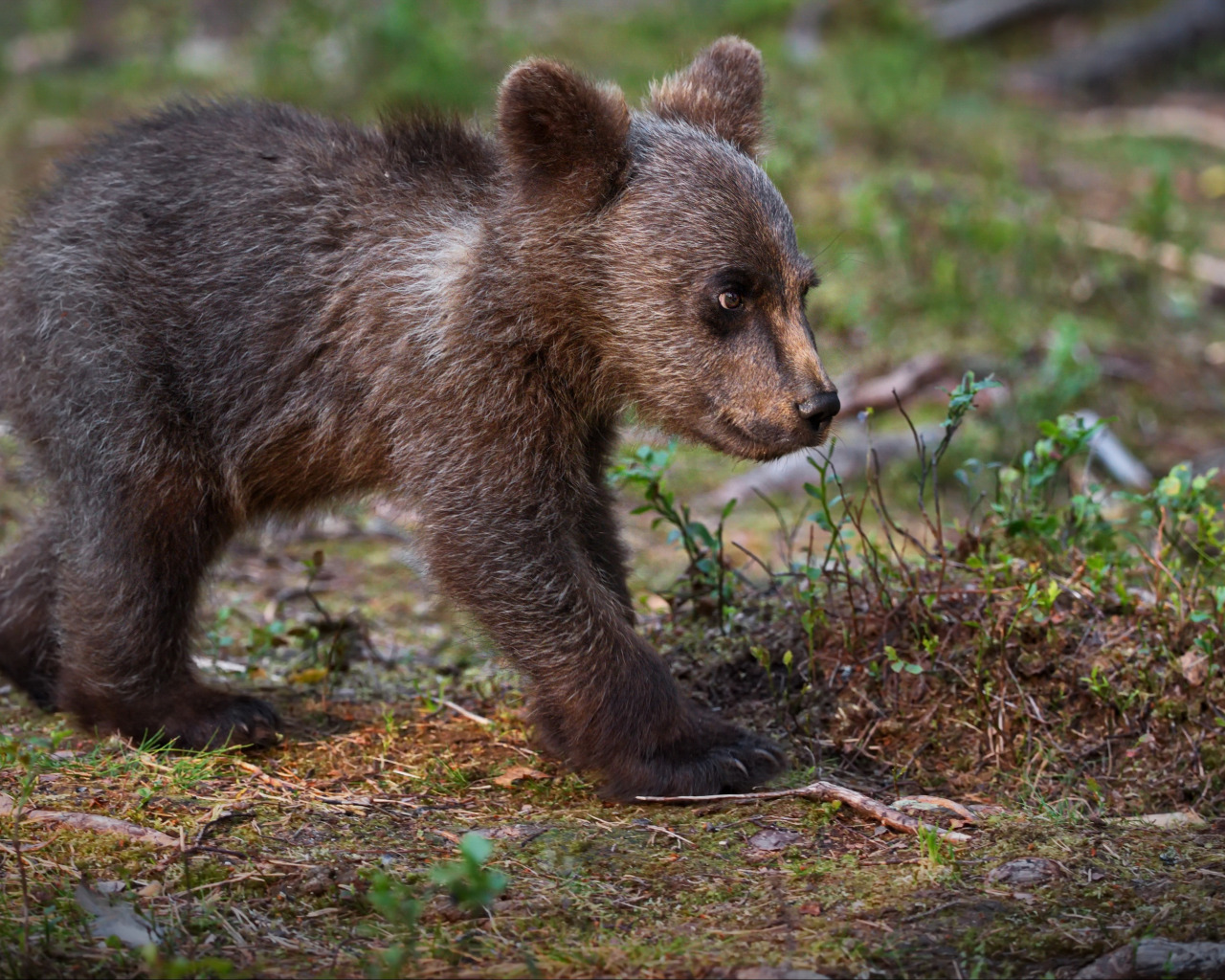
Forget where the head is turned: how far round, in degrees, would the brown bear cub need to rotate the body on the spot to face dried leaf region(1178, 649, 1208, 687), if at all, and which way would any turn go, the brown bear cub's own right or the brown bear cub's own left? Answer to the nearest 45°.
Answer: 0° — it already faces it

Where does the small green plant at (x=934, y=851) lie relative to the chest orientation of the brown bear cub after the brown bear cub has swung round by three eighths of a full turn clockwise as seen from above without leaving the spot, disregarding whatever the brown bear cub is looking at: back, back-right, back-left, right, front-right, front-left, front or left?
left

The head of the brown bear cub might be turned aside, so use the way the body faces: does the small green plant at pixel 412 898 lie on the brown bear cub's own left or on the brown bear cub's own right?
on the brown bear cub's own right

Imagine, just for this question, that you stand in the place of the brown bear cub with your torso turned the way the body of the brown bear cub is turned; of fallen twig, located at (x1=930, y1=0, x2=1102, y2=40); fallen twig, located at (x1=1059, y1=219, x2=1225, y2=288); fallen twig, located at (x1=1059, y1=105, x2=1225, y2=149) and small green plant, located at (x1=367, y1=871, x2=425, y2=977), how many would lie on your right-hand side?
1

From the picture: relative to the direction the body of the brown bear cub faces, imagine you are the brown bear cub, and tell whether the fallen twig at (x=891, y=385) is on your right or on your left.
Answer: on your left

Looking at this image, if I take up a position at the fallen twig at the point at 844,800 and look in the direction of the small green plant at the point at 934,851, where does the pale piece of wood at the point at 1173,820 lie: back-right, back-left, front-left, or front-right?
front-left

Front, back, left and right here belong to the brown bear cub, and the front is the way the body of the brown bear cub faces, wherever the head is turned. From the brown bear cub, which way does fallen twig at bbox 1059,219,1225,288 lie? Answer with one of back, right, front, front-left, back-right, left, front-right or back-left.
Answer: front-left

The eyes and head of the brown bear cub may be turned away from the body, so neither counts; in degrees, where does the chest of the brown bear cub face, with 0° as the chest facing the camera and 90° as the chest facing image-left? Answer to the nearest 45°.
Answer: approximately 270°

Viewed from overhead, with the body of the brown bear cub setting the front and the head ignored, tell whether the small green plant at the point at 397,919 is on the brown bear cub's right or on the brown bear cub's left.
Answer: on the brown bear cub's right

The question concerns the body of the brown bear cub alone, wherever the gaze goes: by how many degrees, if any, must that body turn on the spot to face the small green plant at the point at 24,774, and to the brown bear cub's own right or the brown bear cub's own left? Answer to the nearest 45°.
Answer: approximately 135° to the brown bear cub's own right

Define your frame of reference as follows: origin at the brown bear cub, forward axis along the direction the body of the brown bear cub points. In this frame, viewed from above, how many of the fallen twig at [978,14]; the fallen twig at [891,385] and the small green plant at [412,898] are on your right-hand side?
1

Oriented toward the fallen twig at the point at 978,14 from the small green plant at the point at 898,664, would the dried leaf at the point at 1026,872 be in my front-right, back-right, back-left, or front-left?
back-right

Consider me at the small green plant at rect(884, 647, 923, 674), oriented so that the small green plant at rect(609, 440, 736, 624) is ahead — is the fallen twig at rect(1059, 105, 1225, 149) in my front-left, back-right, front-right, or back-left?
front-right
